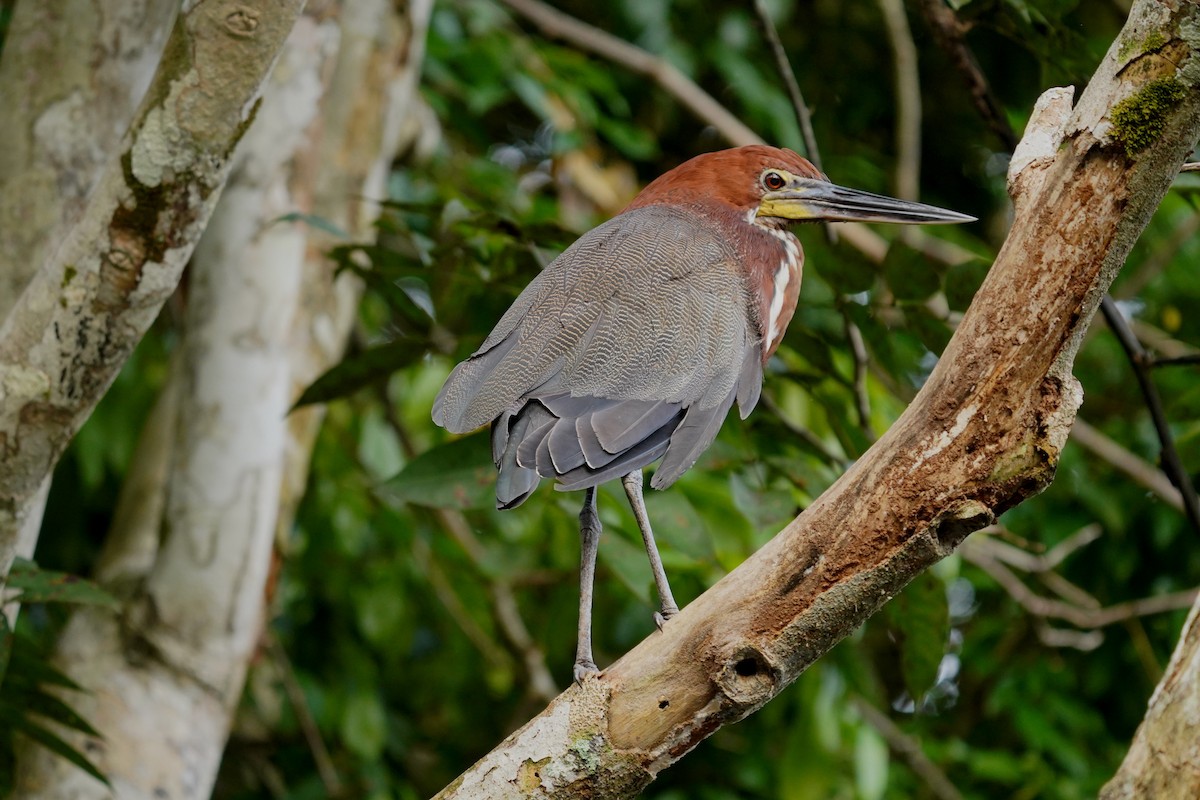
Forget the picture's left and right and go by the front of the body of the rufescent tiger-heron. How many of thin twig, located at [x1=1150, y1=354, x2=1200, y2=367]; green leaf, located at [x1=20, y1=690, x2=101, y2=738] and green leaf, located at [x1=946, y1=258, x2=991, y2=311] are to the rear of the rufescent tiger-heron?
1

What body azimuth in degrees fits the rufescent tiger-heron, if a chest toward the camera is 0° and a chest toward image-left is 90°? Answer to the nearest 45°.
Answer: approximately 270°

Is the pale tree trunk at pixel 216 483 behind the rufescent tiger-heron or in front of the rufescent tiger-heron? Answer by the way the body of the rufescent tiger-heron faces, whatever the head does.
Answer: behind

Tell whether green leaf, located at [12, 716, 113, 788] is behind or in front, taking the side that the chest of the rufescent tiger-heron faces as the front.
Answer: behind
